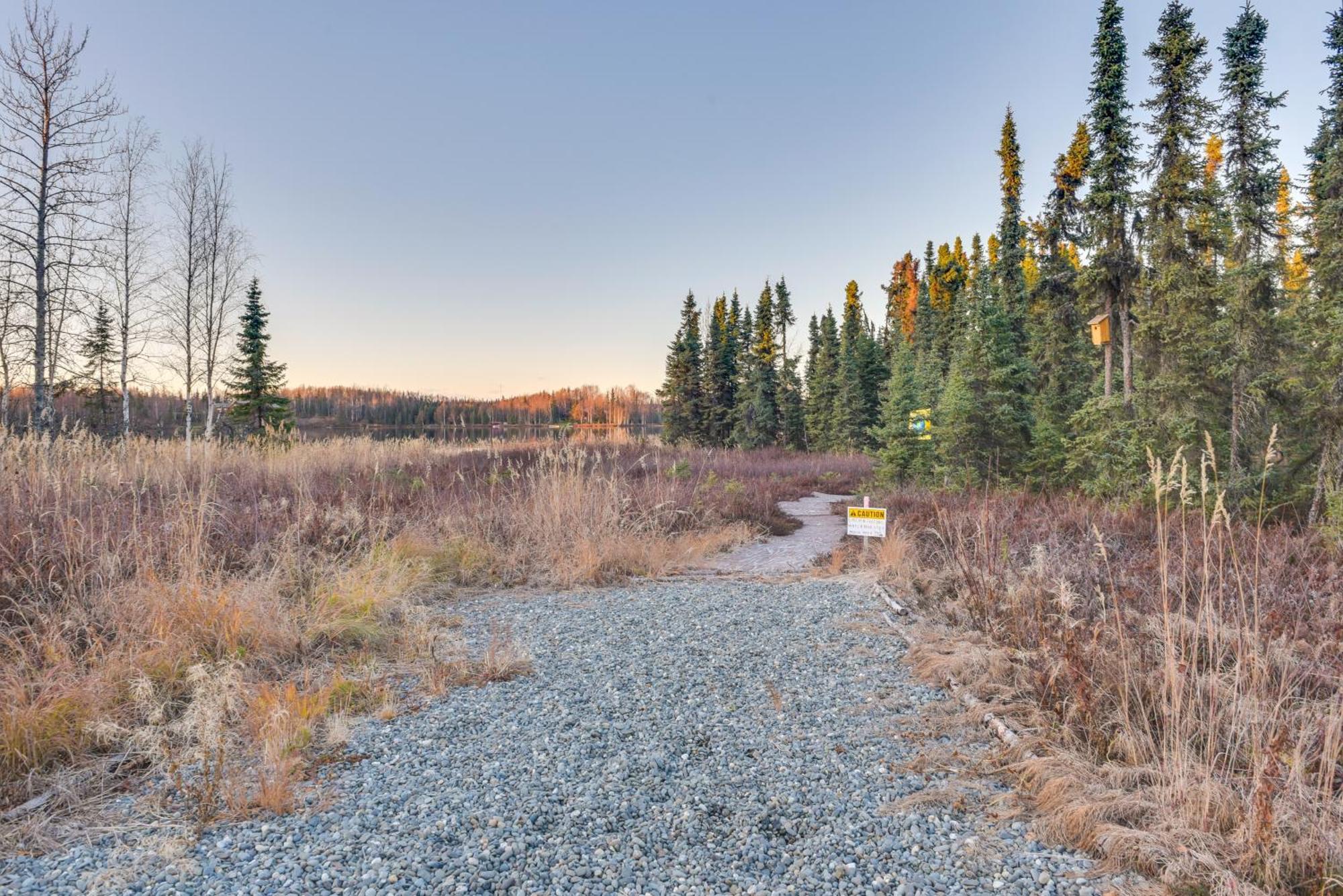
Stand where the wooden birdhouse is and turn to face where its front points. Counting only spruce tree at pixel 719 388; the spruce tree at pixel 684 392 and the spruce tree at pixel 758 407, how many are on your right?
3

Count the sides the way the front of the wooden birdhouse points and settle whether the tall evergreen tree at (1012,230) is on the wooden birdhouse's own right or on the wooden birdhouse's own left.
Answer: on the wooden birdhouse's own right

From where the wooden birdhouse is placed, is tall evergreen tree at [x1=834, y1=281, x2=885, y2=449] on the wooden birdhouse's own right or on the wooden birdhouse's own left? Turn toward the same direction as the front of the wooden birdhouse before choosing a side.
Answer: on the wooden birdhouse's own right

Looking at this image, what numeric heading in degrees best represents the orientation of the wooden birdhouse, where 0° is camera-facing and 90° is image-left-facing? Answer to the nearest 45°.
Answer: approximately 45°

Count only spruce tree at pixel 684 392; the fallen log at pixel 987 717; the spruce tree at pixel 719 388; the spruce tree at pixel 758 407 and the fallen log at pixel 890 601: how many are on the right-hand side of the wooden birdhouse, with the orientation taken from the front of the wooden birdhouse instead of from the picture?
3

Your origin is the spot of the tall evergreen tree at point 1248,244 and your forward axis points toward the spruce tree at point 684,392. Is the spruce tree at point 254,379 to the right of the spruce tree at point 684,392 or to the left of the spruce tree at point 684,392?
left

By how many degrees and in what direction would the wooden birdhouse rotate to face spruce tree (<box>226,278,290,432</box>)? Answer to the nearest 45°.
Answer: approximately 45° to its right

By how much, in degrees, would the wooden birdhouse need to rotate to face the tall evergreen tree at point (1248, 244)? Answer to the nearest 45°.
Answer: approximately 180°
